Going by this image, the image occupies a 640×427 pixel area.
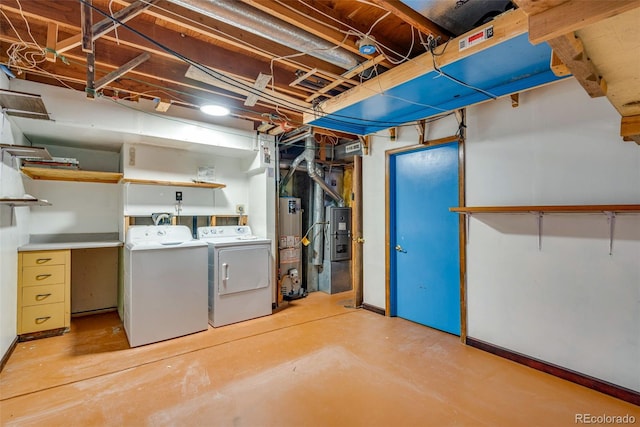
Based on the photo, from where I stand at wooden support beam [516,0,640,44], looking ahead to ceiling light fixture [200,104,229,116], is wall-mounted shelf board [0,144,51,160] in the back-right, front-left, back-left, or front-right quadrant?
front-left

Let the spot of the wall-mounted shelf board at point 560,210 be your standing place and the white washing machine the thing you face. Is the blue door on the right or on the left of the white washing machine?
right

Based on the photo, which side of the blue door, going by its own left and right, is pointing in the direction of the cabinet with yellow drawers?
front

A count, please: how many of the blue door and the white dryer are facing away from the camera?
0

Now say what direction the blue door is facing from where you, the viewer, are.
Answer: facing the viewer and to the left of the viewer

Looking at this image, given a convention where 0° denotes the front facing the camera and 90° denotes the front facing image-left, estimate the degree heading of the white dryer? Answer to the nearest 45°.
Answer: approximately 315°

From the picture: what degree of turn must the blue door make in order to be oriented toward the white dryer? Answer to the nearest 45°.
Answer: approximately 45° to its right

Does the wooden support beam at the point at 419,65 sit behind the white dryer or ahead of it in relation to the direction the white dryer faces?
ahead

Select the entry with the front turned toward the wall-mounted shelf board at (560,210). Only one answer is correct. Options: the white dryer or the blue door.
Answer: the white dryer

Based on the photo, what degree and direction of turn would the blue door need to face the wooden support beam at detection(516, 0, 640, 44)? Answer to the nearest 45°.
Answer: approximately 45° to its left
